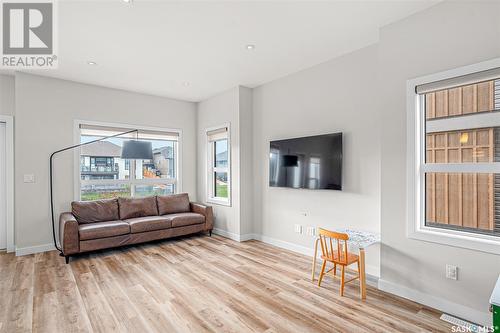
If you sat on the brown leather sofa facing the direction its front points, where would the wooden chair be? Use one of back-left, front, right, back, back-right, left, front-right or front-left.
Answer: front

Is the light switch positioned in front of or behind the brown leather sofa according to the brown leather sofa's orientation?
behind

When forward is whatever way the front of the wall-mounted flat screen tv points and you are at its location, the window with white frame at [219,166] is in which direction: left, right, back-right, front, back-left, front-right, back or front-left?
right

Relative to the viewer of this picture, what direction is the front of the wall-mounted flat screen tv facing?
facing the viewer and to the left of the viewer

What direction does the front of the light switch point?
toward the camera

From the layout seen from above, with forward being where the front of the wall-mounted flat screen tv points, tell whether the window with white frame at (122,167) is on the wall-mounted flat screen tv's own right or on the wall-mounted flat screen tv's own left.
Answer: on the wall-mounted flat screen tv's own right

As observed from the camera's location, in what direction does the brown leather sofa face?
facing the viewer and to the right of the viewer

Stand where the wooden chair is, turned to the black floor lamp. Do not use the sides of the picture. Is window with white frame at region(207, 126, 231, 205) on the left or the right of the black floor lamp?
right

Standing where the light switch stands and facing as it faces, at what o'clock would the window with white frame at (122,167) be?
The window with white frame is roughly at 9 o'clock from the light switch.
